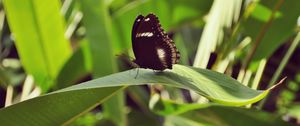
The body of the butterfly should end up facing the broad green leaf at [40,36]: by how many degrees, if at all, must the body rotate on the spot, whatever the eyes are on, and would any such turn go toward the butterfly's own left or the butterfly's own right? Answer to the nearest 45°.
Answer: approximately 45° to the butterfly's own right

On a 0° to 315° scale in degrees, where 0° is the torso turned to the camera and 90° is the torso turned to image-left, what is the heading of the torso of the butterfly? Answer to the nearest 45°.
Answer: approximately 90°
